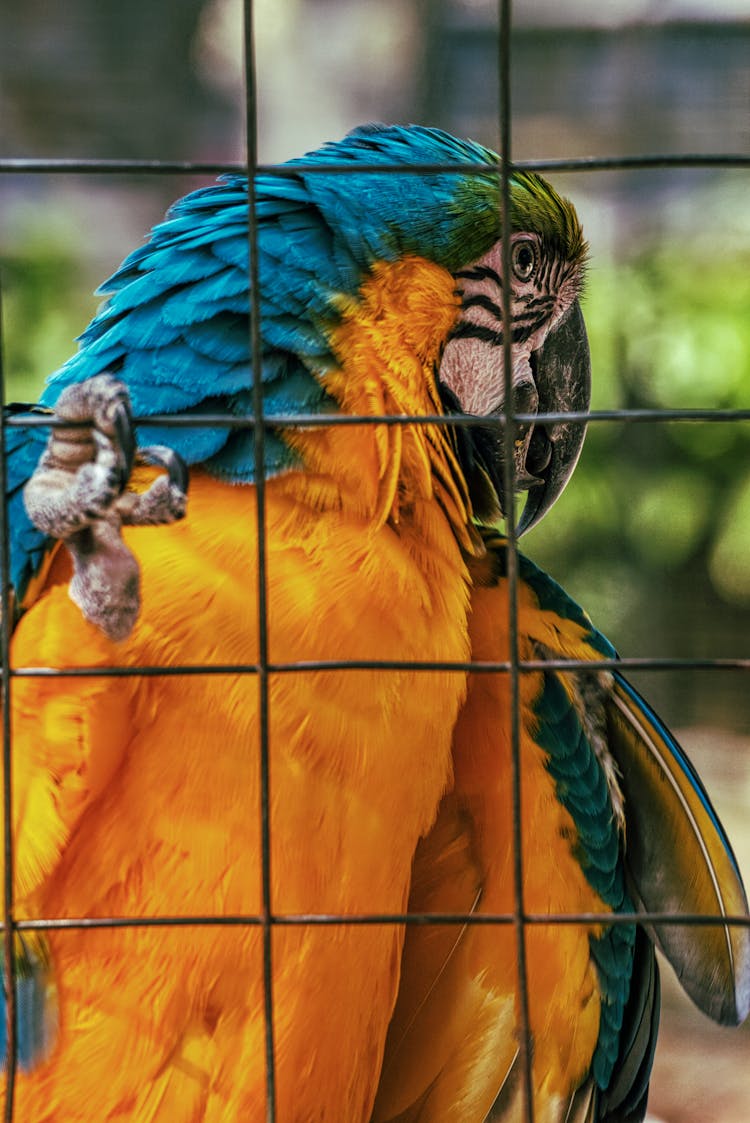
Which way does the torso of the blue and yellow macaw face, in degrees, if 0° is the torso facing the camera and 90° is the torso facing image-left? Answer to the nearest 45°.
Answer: approximately 315°
